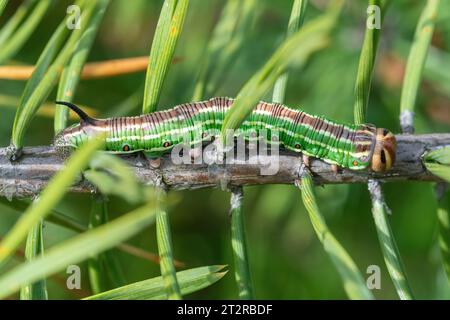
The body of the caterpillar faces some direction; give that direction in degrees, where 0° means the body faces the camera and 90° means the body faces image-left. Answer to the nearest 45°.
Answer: approximately 270°
